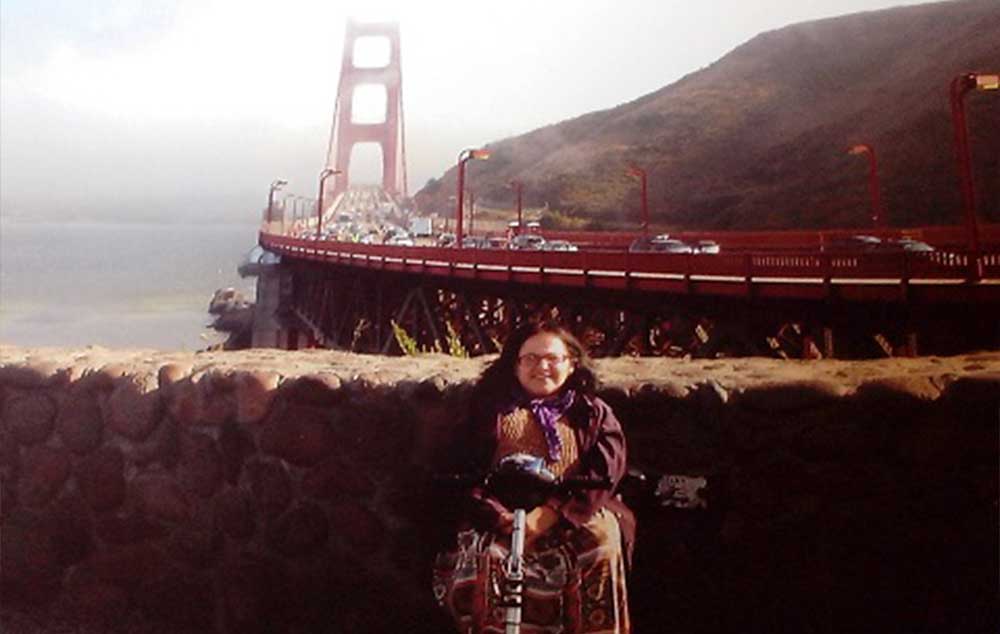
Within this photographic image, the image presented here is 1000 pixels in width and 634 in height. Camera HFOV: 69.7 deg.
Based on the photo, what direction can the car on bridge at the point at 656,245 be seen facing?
to the viewer's right

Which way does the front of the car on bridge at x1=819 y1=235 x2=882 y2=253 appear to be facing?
to the viewer's right

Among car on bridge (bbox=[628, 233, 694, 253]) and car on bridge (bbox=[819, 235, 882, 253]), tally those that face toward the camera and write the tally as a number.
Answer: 0

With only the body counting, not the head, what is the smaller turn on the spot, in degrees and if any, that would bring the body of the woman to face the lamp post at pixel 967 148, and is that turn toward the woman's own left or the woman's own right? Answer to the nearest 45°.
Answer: approximately 135° to the woman's own left

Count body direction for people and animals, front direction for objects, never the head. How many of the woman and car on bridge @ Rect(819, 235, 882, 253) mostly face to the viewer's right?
1

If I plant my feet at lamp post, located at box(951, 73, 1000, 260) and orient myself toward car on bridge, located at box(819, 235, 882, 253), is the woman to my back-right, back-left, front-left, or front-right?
back-left

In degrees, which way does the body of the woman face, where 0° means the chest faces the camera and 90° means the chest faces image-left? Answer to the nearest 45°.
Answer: approximately 0°

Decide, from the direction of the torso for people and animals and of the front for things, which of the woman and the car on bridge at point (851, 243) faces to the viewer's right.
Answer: the car on bridge

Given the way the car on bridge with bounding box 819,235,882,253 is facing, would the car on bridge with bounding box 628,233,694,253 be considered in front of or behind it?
behind

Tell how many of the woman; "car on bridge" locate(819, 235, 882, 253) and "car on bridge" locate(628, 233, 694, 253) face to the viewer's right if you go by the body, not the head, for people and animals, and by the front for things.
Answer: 2

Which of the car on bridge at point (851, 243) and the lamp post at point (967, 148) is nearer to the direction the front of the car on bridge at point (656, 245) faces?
the car on bridge
